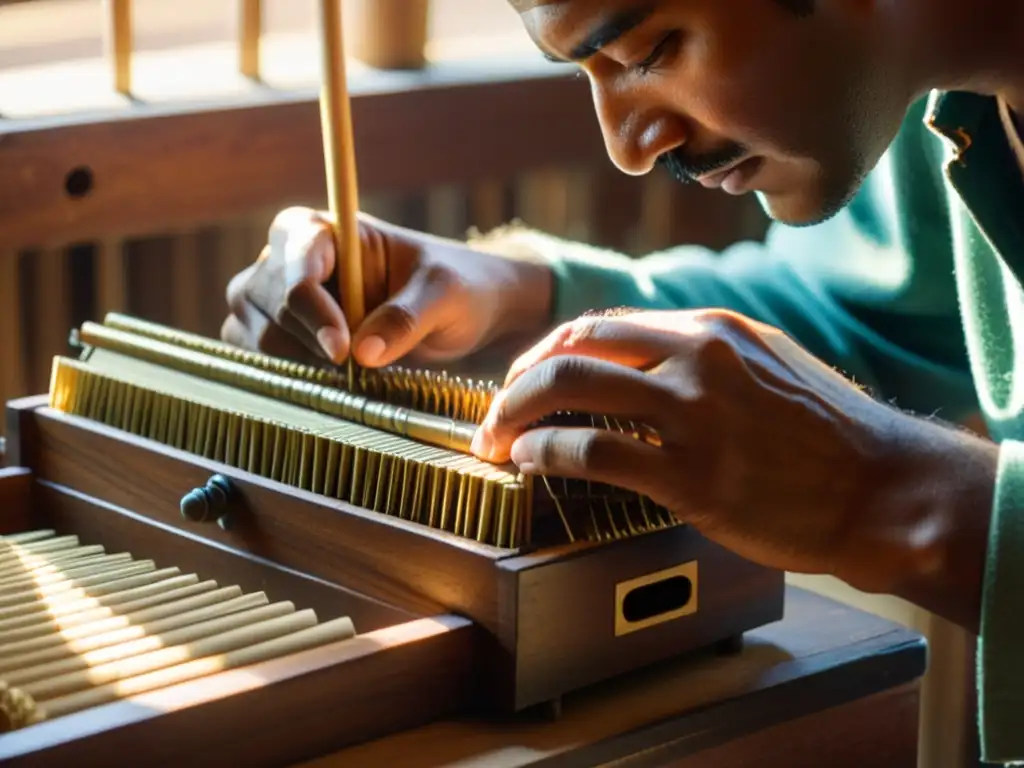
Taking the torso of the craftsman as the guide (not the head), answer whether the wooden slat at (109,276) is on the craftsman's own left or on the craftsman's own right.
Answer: on the craftsman's own right

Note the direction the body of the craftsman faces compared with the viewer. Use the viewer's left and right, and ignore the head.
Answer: facing the viewer and to the left of the viewer

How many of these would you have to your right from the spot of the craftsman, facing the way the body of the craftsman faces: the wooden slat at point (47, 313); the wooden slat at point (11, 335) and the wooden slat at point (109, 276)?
3

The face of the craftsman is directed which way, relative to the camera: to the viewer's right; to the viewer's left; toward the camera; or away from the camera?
to the viewer's left

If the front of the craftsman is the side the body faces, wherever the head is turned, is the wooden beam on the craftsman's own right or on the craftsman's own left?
on the craftsman's own right
